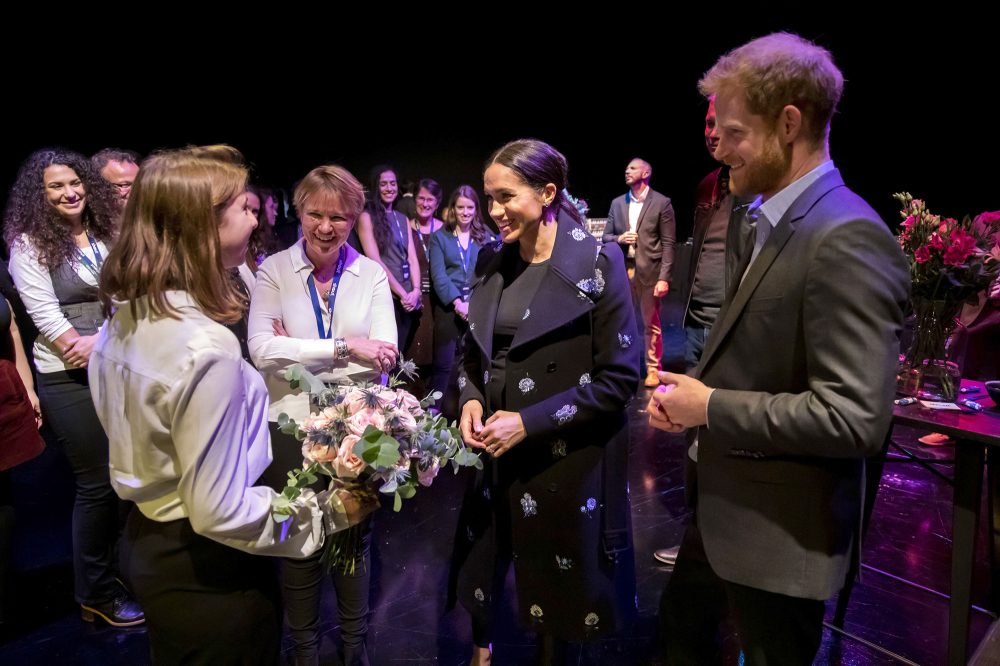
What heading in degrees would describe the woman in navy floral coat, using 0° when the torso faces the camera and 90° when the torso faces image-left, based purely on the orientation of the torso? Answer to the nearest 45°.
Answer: approximately 45°

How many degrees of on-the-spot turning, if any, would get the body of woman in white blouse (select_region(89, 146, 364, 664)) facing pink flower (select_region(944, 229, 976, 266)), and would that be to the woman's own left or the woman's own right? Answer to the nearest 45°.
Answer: approximately 45° to the woman's own right

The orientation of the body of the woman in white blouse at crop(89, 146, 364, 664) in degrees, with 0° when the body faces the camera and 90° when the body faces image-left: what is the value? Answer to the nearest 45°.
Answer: approximately 225°

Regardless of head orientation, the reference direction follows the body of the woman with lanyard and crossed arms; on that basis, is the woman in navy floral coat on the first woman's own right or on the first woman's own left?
on the first woman's own left

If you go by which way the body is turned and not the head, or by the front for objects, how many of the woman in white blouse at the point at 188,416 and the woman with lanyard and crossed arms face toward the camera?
1

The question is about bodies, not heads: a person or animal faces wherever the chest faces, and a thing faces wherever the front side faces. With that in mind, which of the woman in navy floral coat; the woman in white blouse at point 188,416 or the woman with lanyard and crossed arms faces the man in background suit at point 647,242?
the woman in white blouse

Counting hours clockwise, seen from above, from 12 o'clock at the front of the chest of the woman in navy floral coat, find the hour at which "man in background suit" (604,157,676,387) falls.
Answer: The man in background suit is roughly at 5 o'clock from the woman in navy floral coat.

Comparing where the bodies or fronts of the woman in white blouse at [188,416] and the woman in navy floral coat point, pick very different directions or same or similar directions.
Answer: very different directions
